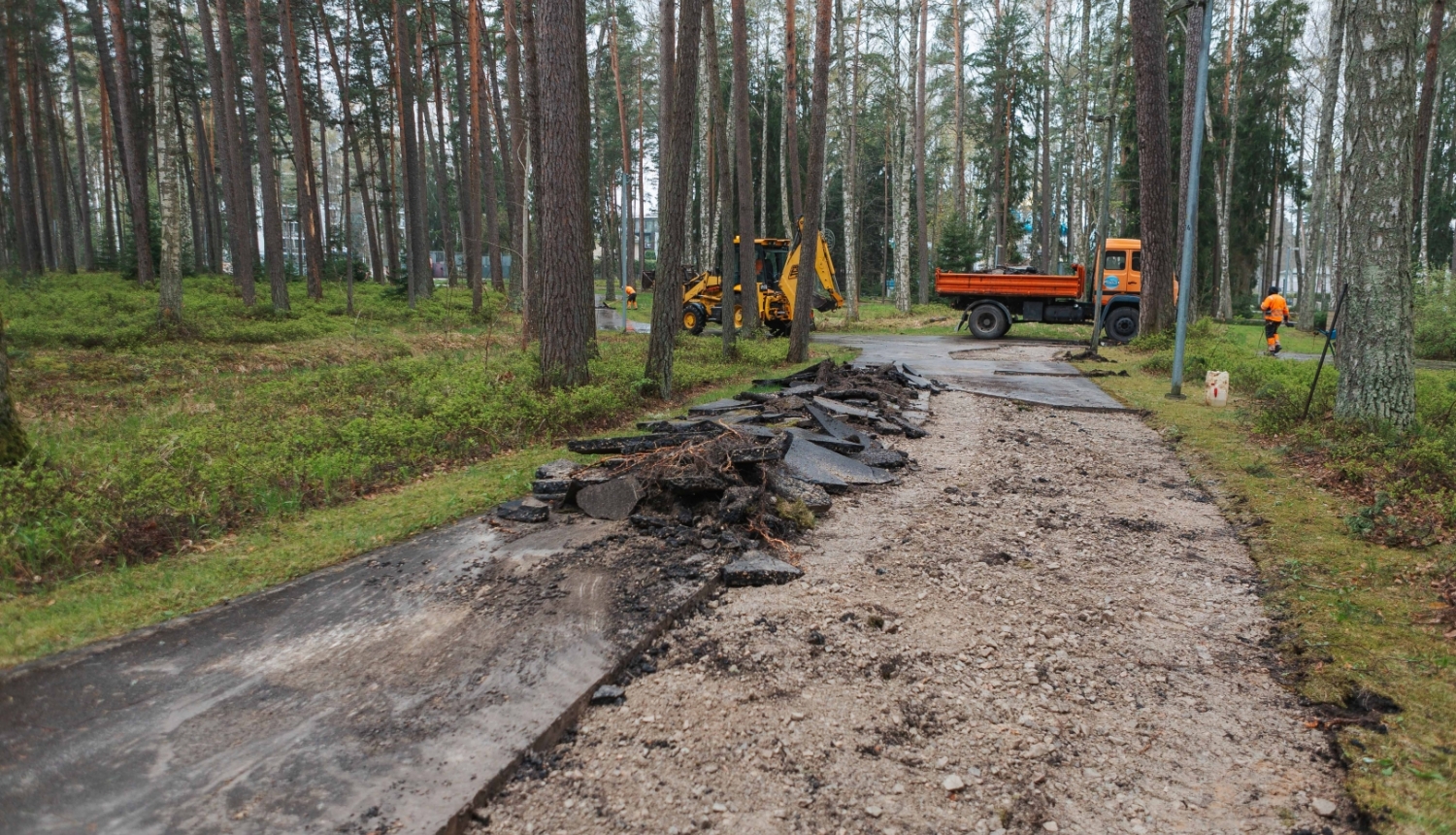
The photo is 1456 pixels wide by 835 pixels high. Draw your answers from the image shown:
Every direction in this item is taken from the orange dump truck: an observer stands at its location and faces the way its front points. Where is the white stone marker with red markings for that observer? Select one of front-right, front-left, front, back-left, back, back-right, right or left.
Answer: right

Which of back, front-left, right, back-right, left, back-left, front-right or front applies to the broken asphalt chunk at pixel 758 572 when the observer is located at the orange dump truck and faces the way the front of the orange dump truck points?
right

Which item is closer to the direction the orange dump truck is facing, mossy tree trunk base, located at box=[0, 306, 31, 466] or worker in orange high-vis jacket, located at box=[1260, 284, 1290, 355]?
the worker in orange high-vis jacket

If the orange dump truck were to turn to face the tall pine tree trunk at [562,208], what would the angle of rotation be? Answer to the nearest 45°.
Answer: approximately 90° to its right

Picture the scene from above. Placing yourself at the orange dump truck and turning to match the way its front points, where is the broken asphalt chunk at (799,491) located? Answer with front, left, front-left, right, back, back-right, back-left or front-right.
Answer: right

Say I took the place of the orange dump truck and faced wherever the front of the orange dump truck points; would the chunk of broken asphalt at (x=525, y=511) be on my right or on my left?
on my right

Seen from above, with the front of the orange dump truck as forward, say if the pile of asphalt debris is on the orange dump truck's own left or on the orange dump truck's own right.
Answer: on the orange dump truck's own right

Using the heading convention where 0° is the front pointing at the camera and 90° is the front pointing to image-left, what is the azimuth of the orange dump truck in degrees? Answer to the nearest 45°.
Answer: approximately 270°

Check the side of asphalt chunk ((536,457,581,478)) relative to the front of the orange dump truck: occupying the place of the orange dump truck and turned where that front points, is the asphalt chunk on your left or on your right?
on your right

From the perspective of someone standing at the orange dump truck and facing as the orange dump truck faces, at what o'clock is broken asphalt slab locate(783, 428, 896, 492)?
The broken asphalt slab is roughly at 3 o'clock from the orange dump truck.
